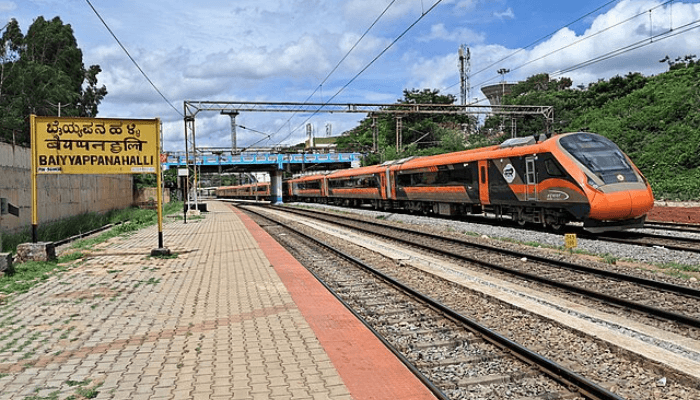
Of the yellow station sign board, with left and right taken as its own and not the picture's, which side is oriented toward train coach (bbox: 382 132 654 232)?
left

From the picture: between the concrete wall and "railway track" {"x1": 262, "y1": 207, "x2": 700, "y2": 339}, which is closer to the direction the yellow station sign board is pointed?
the railway track

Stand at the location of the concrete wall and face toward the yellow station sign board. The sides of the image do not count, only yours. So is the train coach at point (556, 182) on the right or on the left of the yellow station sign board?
left

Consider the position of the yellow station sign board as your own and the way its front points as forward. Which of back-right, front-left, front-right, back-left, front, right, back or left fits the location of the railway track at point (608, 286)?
front-left

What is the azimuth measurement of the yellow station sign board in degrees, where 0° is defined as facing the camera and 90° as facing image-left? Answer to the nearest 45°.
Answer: approximately 0°

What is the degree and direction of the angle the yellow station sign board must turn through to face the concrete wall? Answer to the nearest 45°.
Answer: approximately 180°

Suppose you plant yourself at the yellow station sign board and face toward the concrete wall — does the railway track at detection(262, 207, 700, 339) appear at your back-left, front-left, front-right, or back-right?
back-right

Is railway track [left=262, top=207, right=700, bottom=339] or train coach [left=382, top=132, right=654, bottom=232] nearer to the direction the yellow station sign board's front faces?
the railway track
